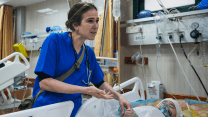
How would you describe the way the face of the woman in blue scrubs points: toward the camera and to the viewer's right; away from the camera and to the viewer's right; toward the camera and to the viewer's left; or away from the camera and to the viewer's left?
toward the camera and to the viewer's right

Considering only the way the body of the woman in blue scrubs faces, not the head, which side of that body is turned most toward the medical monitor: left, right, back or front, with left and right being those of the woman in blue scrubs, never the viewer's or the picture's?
left

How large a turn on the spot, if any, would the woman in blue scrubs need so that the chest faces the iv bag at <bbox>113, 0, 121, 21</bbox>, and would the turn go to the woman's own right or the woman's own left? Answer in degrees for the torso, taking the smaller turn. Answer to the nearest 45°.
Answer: approximately 135° to the woman's own left

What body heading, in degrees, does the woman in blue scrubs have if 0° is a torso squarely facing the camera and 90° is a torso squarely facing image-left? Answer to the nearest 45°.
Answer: approximately 315°
